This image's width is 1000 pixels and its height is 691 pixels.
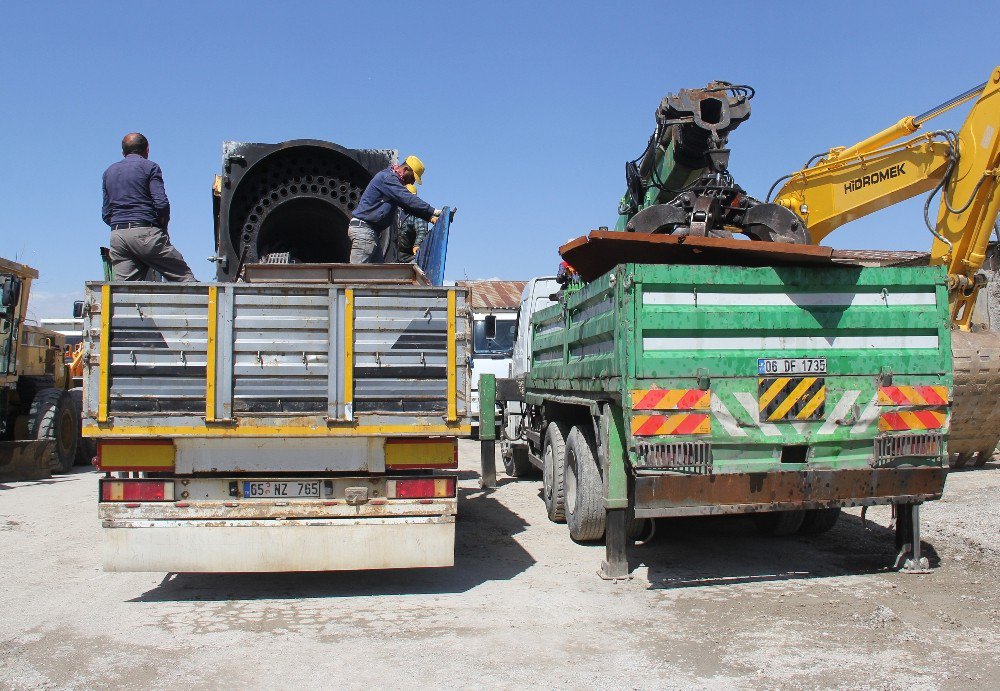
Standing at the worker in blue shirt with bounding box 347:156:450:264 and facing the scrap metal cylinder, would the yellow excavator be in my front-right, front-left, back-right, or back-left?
back-right

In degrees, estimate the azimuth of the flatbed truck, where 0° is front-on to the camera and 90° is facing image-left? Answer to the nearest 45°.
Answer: approximately 180°

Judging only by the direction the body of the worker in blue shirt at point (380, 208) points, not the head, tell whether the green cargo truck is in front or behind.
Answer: in front

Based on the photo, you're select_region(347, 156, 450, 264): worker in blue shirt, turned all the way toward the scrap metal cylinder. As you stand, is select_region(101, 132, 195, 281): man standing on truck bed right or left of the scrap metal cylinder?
left

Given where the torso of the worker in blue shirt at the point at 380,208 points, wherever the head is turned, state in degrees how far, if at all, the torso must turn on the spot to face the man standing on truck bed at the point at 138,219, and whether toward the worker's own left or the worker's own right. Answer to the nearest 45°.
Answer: approximately 180°

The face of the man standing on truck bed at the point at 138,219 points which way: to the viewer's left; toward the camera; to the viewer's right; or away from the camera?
away from the camera

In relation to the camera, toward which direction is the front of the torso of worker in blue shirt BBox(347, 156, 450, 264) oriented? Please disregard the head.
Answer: to the viewer's right

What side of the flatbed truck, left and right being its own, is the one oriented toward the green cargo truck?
right
